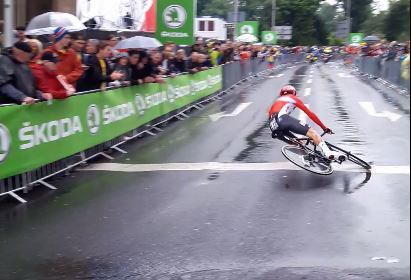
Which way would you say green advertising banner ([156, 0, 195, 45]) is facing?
toward the camera

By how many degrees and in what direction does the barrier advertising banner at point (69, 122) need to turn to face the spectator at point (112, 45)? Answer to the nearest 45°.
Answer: approximately 135° to its left

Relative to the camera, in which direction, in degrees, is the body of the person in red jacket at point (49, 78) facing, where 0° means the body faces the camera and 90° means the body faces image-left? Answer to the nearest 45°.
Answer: approximately 315°

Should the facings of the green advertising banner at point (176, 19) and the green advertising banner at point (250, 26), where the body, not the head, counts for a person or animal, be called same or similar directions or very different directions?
same or similar directions

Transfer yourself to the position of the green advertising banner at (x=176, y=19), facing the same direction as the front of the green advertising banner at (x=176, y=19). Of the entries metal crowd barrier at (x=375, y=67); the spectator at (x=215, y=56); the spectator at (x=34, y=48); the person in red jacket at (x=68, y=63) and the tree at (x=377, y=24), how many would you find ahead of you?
2

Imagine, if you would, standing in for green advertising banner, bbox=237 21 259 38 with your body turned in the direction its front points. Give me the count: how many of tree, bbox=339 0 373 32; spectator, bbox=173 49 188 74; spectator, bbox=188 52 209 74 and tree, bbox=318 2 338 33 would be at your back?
2

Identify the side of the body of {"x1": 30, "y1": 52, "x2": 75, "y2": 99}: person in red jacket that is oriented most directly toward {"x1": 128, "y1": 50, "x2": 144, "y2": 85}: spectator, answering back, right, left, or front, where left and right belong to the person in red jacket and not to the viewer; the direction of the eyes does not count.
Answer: left

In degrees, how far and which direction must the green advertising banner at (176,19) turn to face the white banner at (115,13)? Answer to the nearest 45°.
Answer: approximately 135° to its right
